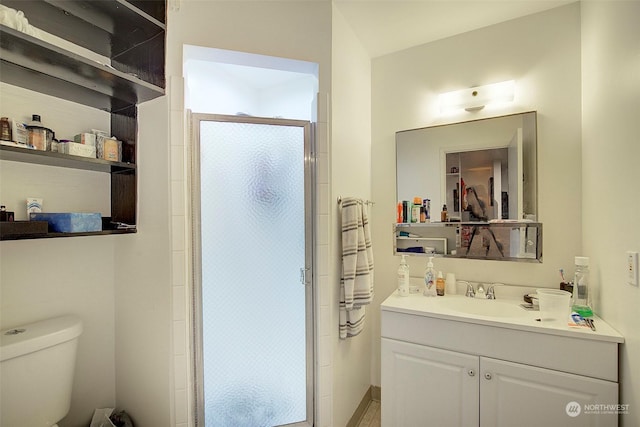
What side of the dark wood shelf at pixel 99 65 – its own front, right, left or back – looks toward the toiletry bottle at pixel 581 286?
front

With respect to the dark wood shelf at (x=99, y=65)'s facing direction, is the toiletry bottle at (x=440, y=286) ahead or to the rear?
ahead

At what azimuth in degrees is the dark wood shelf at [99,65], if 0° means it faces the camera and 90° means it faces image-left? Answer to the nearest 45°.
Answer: approximately 315°

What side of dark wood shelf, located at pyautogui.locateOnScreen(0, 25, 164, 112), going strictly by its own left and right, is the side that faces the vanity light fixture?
front

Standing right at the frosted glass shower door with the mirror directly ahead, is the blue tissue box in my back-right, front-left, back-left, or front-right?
back-right

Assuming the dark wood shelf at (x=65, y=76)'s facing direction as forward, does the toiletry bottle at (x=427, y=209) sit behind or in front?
in front

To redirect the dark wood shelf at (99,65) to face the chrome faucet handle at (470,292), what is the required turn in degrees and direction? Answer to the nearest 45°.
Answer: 0° — it already faces it

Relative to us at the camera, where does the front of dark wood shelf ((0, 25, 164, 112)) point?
facing the viewer and to the right of the viewer

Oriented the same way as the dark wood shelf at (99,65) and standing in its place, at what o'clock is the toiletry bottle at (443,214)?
The toiletry bottle is roughly at 11 o'clock from the dark wood shelf.

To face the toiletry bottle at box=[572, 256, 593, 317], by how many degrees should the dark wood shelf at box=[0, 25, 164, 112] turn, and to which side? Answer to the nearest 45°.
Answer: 0° — it already faces it

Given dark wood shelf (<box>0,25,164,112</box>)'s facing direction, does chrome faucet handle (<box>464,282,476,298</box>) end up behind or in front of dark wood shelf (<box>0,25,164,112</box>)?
in front
